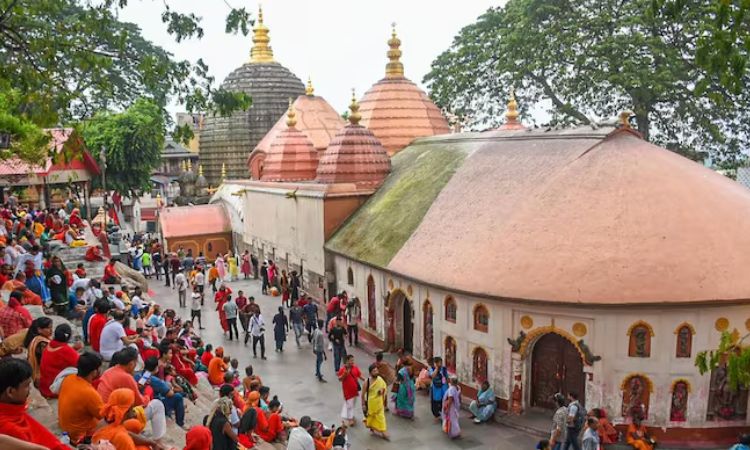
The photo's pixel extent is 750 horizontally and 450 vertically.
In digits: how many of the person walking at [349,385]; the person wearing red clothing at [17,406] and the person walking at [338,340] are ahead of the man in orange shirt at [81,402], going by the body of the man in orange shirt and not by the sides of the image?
2

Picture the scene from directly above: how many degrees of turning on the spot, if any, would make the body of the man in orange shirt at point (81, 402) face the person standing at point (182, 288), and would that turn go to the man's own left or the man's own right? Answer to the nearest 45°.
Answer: approximately 45° to the man's own left

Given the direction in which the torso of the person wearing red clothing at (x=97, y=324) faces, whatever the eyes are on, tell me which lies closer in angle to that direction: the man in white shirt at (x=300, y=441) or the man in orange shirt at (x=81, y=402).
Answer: the man in white shirt

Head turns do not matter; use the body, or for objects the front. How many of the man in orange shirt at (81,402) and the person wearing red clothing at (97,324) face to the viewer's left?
0

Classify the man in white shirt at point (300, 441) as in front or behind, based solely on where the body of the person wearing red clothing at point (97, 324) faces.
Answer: in front

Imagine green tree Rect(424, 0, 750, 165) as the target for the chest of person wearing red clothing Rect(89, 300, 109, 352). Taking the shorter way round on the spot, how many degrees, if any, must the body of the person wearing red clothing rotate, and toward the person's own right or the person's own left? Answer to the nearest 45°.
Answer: approximately 45° to the person's own left

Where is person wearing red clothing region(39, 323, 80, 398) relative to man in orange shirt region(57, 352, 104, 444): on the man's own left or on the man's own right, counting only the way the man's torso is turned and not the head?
on the man's own left

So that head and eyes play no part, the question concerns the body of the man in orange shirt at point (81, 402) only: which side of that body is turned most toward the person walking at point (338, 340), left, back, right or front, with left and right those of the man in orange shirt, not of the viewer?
front

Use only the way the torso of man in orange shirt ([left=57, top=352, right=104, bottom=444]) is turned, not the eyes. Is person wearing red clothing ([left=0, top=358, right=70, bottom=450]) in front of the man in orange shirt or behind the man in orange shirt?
behind

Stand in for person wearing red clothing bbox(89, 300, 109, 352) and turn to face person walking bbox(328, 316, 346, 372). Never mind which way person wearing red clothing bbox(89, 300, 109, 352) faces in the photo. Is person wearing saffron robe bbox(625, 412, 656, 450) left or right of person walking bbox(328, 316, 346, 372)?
right

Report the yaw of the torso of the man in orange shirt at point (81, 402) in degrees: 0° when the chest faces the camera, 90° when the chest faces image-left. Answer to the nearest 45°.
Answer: approximately 225°

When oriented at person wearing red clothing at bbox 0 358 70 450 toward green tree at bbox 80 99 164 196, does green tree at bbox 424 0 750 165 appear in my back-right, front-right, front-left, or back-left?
front-right

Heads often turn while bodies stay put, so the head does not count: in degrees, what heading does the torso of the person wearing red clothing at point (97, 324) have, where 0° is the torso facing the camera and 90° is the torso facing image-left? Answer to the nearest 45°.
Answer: approximately 270°

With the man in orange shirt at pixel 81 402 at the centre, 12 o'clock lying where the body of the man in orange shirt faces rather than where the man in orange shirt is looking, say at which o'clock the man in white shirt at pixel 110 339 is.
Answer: The man in white shirt is roughly at 11 o'clock from the man in orange shirt.

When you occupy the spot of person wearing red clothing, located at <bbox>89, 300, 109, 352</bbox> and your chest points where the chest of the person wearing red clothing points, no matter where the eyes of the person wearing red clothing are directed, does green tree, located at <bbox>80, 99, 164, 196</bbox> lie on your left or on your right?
on your left

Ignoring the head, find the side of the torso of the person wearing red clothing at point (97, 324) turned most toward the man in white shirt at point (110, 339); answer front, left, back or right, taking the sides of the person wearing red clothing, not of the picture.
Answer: right

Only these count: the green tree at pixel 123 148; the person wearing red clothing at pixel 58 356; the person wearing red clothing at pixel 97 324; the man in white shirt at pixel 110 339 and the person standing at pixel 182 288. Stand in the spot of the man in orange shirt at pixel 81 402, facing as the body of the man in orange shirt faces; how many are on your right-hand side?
0
